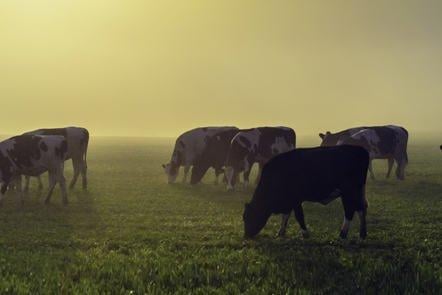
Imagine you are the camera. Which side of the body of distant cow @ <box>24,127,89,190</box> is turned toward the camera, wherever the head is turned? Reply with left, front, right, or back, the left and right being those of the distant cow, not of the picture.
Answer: left

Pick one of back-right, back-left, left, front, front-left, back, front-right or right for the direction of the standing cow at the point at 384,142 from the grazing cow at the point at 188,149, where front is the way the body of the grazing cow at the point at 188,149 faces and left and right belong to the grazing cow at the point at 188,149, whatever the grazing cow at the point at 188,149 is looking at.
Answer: back

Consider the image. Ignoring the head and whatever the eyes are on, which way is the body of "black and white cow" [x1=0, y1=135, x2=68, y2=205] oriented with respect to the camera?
to the viewer's left

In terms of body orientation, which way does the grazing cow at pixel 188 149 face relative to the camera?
to the viewer's left

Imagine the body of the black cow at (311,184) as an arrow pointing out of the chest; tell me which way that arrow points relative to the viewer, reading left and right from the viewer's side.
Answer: facing to the left of the viewer

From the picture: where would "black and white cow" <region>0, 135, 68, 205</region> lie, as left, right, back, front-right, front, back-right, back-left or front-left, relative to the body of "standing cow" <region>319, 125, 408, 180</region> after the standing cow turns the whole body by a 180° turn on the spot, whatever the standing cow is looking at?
back-right

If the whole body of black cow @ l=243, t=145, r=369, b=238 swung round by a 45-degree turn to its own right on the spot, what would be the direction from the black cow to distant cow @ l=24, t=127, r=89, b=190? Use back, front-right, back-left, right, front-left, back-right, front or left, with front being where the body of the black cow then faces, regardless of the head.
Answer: front

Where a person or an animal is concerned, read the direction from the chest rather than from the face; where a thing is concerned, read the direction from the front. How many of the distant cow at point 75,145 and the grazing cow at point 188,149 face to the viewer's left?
2

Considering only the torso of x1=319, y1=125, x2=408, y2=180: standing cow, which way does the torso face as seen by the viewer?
to the viewer's left

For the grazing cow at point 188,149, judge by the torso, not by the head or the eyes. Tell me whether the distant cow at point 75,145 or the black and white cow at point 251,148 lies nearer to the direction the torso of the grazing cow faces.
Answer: the distant cow
